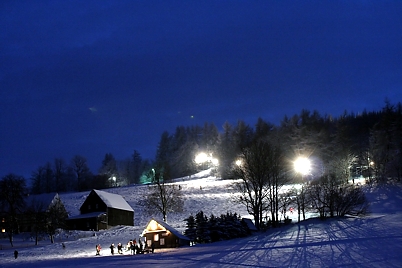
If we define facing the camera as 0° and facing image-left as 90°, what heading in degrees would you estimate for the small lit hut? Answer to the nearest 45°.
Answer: approximately 45°
